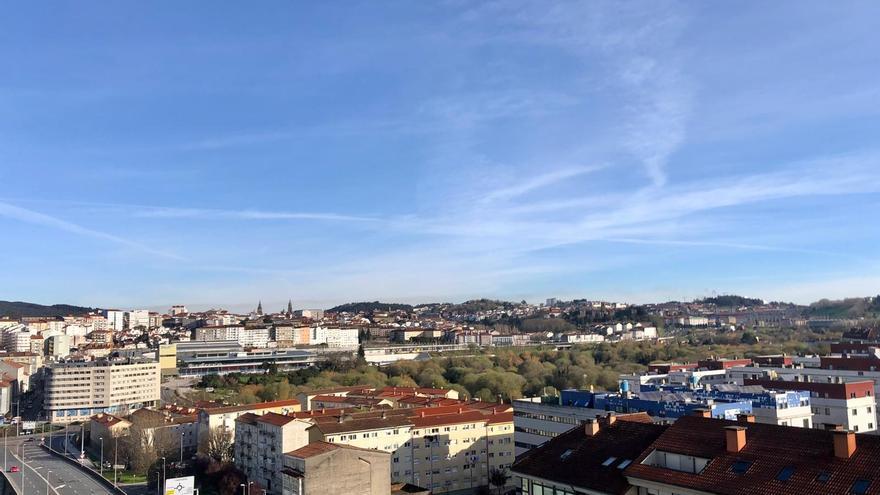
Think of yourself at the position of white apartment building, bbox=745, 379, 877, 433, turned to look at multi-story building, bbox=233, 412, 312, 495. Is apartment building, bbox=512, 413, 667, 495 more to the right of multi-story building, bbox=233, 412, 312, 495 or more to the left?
left

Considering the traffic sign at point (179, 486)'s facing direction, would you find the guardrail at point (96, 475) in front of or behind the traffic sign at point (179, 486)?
behind

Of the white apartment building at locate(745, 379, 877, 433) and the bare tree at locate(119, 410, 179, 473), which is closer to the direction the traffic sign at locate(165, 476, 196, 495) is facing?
the white apartment building

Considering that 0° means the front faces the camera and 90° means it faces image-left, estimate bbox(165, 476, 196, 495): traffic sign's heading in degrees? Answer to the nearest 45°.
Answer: approximately 0°

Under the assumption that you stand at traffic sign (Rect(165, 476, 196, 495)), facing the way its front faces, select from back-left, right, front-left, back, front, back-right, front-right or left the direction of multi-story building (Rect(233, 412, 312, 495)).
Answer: back-left

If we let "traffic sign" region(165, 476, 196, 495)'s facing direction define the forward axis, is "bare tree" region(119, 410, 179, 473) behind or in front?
behind

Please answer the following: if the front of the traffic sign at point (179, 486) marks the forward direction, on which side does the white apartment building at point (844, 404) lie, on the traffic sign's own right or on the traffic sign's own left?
on the traffic sign's own left

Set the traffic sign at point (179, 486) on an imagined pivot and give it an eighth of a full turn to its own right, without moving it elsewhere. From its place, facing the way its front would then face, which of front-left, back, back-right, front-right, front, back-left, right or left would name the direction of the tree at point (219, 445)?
back-right

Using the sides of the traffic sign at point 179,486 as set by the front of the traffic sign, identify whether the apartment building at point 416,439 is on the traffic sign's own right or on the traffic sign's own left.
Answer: on the traffic sign's own left

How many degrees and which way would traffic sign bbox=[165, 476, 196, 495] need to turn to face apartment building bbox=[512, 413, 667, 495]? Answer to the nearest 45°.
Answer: approximately 45° to its left

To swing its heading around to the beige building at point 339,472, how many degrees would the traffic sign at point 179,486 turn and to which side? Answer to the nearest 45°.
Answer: approximately 90° to its left

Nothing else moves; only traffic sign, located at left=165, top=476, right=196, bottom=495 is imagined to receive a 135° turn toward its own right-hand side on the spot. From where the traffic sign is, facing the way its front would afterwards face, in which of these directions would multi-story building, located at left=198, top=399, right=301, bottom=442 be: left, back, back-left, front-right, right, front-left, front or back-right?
front-right
